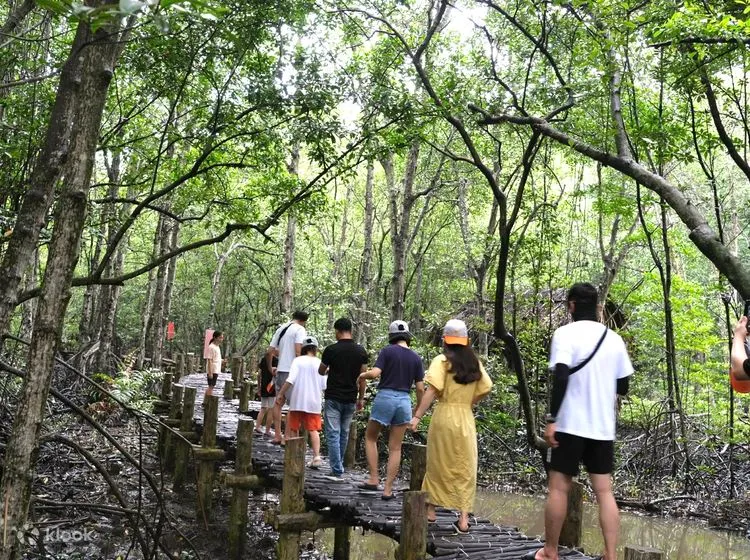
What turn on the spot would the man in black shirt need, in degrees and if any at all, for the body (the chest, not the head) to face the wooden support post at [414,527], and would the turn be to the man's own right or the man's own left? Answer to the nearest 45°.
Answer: approximately 180°

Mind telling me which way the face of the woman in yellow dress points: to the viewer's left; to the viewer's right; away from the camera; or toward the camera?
away from the camera

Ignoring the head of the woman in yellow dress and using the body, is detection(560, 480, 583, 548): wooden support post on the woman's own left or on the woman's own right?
on the woman's own right

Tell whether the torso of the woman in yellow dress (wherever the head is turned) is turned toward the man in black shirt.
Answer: yes

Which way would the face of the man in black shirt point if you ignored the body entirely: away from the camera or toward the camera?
away from the camera

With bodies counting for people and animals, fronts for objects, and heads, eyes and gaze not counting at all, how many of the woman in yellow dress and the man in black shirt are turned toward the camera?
0

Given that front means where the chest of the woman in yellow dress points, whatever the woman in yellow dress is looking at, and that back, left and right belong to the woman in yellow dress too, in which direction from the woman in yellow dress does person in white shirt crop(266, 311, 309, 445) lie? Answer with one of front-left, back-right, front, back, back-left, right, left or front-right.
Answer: front

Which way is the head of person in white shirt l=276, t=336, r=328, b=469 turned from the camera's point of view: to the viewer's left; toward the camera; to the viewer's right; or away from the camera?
away from the camera

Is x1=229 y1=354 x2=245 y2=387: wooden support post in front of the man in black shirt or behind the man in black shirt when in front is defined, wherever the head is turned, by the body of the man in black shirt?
in front

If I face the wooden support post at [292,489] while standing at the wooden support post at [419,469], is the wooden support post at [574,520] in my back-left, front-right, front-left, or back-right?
back-left

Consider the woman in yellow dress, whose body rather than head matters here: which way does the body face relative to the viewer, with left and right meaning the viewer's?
facing away from the viewer and to the left of the viewer

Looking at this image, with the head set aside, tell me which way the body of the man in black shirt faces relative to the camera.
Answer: away from the camera
